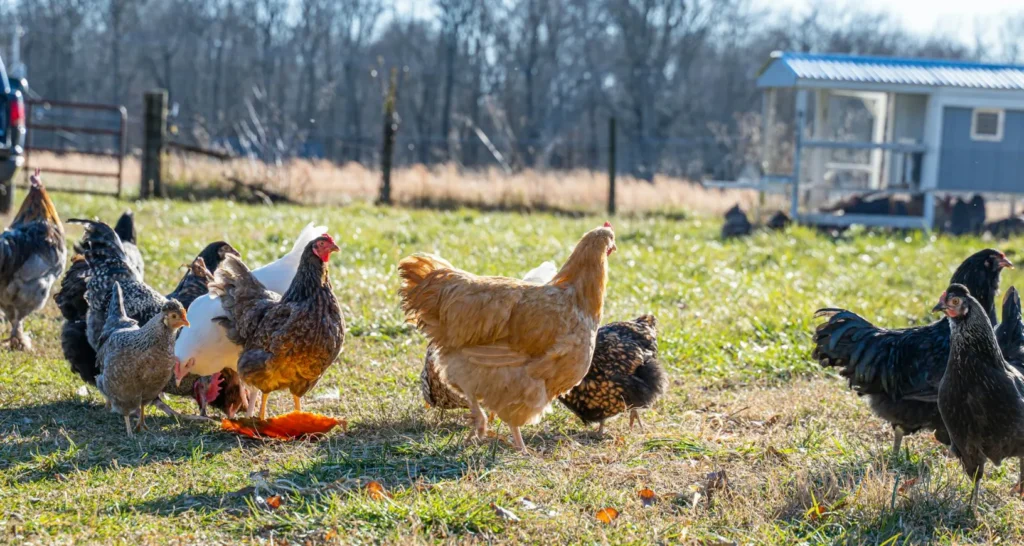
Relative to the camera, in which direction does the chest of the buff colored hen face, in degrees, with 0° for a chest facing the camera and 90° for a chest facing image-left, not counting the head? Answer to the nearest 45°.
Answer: approximately 270°

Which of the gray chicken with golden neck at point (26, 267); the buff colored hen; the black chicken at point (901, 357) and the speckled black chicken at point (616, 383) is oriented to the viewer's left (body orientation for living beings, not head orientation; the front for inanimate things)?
the speckled black chicken

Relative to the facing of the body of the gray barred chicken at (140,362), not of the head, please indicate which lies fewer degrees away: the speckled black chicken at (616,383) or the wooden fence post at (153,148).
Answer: the speckled black chicken

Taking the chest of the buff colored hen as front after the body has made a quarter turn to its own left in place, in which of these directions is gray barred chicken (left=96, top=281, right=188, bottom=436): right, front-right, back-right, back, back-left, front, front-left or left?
left

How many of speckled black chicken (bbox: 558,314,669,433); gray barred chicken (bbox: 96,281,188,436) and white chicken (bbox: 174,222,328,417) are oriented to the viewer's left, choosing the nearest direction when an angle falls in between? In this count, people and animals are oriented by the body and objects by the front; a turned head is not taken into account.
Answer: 2

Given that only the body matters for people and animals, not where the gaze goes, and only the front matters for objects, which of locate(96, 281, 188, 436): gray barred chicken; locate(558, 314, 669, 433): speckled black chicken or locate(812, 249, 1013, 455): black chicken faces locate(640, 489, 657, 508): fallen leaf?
the gray barred chicken

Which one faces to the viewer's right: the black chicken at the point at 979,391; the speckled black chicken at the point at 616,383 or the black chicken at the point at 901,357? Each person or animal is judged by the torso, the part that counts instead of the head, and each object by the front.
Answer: the black chicken at the point at 901,357

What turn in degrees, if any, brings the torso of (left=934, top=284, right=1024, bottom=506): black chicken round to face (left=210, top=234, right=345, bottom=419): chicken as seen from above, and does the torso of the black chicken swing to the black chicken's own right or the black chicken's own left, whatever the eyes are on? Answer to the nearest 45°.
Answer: approximately 45° to the black chicken's own right

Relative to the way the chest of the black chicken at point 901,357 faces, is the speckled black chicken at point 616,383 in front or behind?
behind

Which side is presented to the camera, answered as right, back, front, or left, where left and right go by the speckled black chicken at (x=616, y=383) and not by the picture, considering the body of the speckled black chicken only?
left

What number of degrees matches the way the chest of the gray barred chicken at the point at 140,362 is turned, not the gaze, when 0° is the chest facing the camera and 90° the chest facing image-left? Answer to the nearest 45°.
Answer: approximately 315°

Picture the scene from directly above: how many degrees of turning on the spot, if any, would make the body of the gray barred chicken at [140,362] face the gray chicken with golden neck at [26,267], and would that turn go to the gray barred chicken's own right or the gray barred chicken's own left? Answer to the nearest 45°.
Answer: approximately 135° to the gray barred chicken's own left

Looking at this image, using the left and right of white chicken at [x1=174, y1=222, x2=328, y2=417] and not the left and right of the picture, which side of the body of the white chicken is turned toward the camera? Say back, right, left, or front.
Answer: left

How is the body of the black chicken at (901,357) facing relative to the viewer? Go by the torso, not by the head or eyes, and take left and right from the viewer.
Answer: facing to the right of the viewer

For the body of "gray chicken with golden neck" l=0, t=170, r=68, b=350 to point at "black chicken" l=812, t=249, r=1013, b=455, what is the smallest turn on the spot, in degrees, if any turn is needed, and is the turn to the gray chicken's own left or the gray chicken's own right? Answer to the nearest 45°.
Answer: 0° — it already faces it
